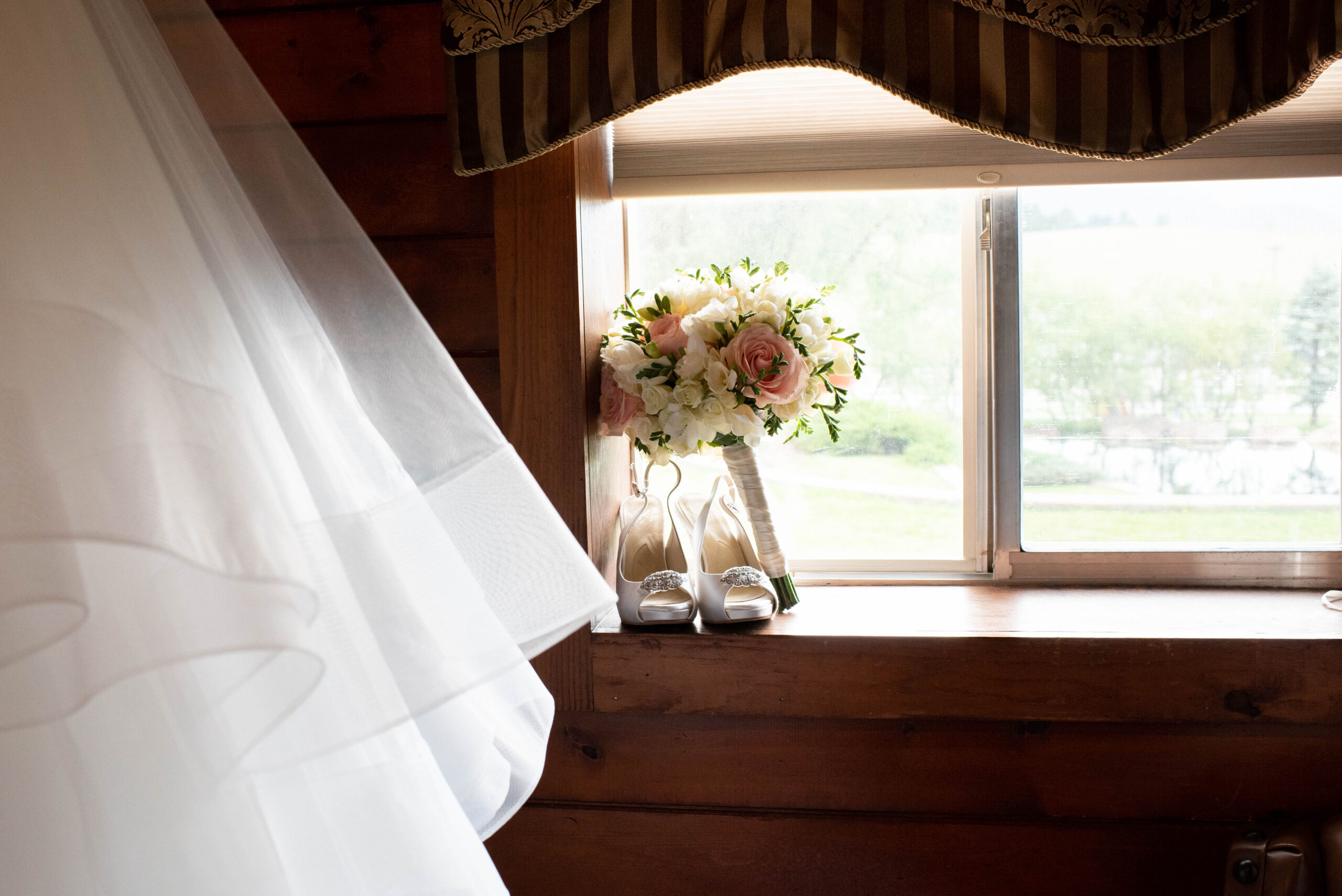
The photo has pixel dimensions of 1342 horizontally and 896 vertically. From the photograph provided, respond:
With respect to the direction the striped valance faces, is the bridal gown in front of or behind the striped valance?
in front

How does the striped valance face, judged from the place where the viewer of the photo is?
facing the viewer
